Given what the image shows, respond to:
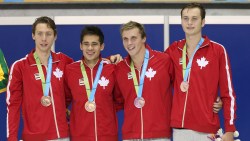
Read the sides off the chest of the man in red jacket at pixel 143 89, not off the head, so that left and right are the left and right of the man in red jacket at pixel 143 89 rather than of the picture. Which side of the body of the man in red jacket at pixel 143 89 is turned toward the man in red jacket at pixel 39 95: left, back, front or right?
right

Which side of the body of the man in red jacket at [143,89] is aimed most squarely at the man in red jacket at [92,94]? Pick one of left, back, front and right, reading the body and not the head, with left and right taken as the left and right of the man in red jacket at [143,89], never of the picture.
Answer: right

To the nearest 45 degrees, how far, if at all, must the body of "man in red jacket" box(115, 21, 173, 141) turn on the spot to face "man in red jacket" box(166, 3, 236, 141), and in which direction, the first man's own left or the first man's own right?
approximately 90° to the first man's own left

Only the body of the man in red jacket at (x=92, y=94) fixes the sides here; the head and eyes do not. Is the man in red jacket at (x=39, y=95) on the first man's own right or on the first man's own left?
on the first man's own right

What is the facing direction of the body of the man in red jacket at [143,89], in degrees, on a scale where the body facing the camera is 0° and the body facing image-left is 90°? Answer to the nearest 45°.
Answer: approximately 0°

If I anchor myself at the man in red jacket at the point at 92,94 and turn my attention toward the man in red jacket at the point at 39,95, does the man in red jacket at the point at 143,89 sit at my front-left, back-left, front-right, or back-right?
back-left

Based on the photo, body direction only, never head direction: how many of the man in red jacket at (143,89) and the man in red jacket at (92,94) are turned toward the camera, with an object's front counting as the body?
2

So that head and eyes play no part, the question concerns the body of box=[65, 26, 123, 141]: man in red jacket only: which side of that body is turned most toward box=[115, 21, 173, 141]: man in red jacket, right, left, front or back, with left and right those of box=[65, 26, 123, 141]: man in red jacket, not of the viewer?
left

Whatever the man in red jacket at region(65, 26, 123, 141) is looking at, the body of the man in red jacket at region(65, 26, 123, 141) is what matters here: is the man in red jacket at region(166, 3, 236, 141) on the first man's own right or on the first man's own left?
on the first man's own left
